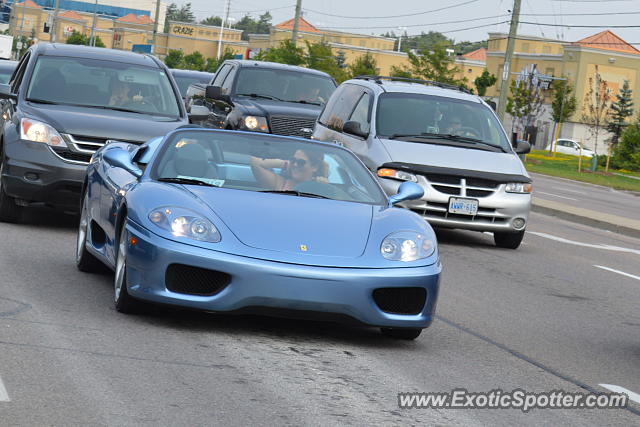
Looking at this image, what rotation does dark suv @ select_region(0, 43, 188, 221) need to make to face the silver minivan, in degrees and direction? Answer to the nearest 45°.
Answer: approximately 90° to its left

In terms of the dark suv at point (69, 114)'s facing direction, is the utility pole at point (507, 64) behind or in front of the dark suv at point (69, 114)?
behind

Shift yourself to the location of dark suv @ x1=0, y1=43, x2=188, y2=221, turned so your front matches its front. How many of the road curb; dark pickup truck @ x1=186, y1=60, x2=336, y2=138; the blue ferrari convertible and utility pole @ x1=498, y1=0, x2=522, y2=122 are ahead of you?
1

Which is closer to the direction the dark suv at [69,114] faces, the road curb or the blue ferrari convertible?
the blue ferrari convertible

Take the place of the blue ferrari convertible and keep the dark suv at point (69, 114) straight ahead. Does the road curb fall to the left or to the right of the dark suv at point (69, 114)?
right

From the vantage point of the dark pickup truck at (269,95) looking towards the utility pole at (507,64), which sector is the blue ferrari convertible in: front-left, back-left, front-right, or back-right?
back-right

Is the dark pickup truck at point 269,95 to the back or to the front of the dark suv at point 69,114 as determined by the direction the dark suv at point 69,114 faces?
to the back

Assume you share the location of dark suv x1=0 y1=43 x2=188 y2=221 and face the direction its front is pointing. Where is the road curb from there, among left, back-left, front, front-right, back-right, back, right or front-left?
back-left

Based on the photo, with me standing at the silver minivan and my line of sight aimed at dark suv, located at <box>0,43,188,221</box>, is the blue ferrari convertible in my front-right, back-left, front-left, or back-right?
front-left

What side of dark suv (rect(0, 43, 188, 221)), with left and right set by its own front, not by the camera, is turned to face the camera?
front
